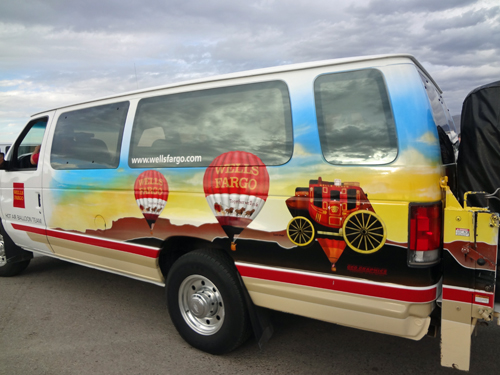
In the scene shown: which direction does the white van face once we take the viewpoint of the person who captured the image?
facing away from the viewer and to the left of the viewer
